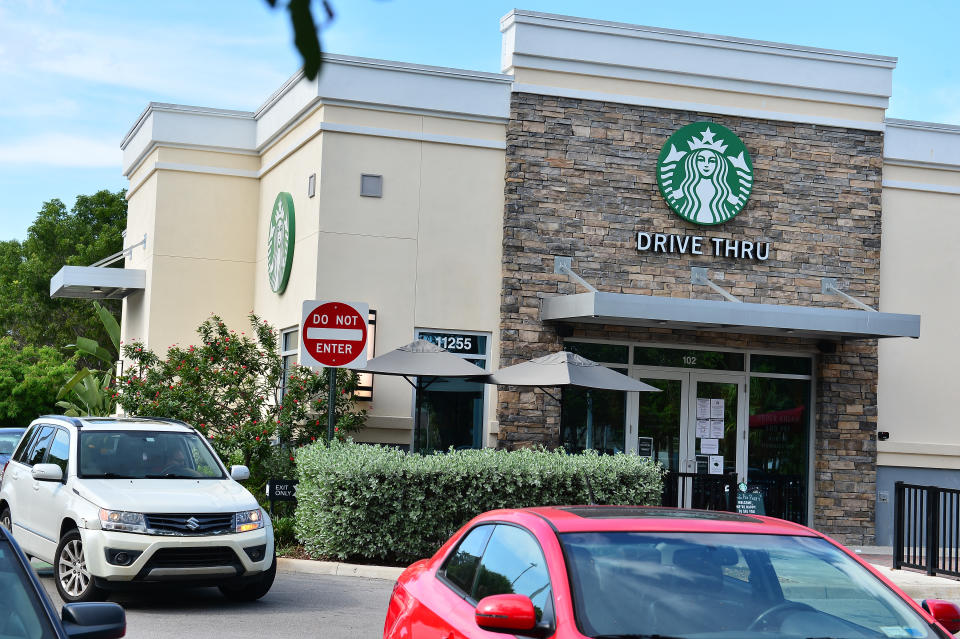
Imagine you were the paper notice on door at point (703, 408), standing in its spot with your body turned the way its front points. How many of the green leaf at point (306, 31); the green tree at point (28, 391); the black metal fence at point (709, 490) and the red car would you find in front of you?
3

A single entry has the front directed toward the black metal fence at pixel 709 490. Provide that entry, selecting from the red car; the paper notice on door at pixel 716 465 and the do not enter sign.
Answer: the paper notice on door

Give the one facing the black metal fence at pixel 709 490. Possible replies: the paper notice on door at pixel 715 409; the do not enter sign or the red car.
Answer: the paper notice on door

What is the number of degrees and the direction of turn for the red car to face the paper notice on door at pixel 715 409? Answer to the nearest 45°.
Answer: approximately 135° to its left

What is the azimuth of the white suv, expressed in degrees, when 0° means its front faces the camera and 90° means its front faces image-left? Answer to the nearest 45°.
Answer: approximately 315°

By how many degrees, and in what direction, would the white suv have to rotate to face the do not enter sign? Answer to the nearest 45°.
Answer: approximately 90° to its left

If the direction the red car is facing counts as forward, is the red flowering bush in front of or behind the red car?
behind
